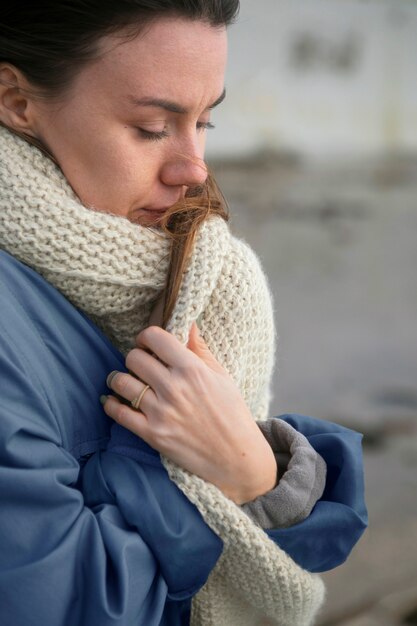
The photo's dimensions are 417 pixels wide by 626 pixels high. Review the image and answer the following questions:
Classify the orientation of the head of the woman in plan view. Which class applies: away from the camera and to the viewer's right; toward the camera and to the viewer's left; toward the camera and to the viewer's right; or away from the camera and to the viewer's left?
toward the camera and to the viewer's right

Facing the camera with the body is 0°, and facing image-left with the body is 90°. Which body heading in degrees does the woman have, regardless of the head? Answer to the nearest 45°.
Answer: approximately 315°
